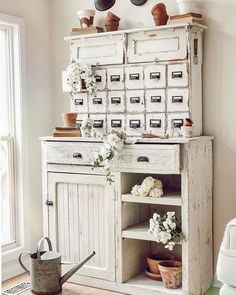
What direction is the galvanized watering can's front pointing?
to the viewer's right

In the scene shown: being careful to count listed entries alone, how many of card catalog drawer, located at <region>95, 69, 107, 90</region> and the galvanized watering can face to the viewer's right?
1

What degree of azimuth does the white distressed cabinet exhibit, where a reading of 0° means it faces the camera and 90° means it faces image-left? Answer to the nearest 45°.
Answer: approximately 45°
